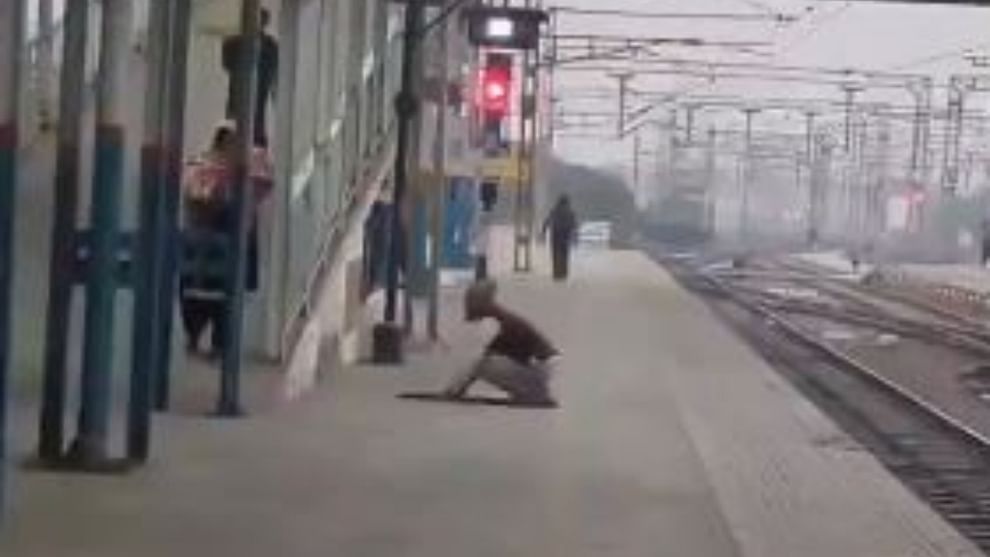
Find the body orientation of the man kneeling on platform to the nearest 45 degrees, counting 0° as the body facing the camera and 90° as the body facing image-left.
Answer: approximately 90°

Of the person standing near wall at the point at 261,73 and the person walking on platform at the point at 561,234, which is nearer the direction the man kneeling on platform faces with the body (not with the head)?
the person standing near wall

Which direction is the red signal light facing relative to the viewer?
toward the camera

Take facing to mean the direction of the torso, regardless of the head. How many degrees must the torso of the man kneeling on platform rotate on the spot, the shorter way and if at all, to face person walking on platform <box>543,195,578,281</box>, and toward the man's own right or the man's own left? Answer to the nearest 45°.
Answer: approximately 90° to the man's own right

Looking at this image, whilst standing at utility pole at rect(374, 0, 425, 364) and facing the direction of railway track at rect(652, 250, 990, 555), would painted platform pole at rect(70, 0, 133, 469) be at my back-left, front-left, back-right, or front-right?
back-right

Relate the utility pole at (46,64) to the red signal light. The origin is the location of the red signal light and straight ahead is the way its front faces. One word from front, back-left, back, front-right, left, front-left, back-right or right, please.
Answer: front

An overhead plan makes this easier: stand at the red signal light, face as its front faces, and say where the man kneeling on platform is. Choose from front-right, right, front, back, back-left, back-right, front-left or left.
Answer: front

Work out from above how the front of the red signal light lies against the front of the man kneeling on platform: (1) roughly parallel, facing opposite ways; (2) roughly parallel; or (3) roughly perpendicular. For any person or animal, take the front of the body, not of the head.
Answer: roughly perpendicular

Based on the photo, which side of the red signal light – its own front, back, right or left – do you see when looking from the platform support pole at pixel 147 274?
front

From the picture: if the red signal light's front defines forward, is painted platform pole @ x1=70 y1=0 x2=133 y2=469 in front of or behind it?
in front
